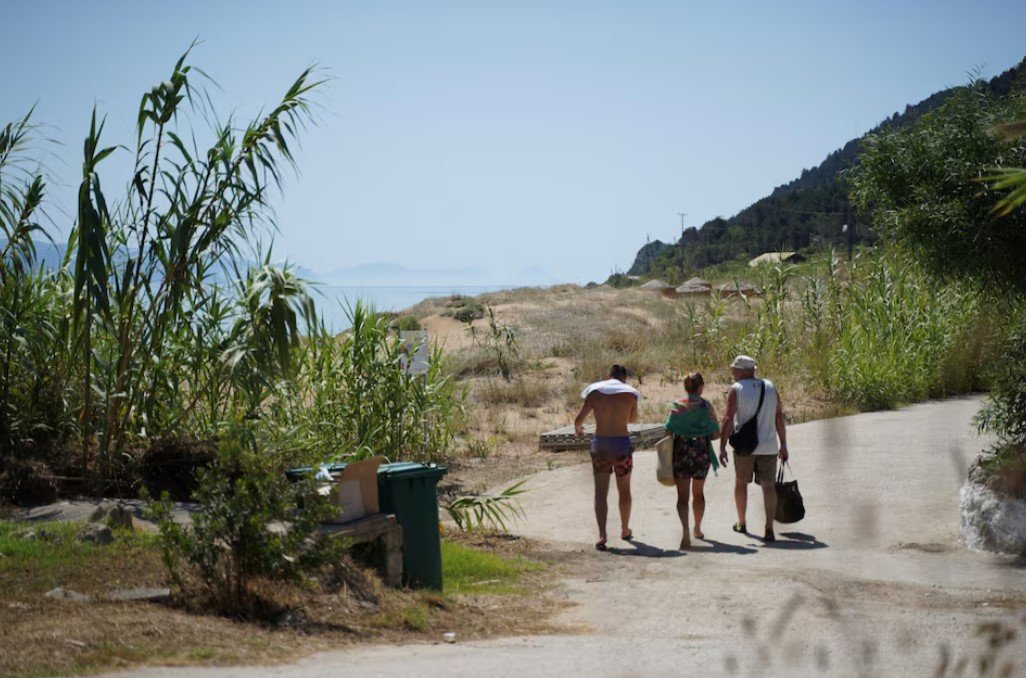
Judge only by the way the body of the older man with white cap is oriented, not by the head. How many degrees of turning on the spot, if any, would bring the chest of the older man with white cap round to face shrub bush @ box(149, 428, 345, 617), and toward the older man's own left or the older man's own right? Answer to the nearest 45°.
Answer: approximately 135° to the older man's own left

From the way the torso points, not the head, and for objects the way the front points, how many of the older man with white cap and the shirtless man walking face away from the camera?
2

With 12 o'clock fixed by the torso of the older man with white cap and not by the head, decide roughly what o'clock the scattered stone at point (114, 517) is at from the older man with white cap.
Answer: The scattered stone is roughly at 8 o'clock from the older man with white cap.

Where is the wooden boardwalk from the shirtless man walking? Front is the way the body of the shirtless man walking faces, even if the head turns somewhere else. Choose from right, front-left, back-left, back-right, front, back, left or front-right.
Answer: front

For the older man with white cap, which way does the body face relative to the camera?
away from the camera

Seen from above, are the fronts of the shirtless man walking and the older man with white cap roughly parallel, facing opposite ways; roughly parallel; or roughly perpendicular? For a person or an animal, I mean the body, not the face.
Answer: roughly parallel

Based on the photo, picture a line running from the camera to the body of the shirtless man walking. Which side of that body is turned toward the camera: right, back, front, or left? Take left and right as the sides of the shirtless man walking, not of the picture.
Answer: back

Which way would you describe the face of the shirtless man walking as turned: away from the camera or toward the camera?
away from the camera

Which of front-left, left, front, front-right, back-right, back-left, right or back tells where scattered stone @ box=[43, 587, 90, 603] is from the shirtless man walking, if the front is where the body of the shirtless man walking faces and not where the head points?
back-left

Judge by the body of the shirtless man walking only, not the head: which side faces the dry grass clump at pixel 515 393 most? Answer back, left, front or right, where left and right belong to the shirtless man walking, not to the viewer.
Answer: front

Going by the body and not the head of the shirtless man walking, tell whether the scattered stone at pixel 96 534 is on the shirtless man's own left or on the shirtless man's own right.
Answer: on the shirtless man's own left

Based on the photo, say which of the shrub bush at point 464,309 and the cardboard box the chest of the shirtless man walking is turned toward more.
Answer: the shrub bush

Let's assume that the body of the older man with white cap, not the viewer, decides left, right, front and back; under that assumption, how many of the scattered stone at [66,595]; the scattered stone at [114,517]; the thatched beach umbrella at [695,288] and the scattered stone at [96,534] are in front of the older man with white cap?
1

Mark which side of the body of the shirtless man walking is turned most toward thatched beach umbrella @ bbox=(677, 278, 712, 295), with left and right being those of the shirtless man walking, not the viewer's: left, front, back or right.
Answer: front

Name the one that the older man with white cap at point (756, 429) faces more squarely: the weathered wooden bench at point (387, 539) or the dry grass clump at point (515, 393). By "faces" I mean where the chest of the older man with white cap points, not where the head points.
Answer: the dry grass clump

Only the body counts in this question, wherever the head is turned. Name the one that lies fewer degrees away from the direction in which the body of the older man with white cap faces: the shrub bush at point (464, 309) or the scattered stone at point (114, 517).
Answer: the shrub bush
